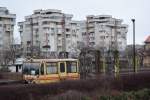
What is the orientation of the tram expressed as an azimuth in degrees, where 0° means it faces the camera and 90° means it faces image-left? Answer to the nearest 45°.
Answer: approximately 45°
